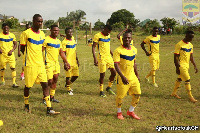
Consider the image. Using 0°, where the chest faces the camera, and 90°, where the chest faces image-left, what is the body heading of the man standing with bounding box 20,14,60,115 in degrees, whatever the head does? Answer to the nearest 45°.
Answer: approximately 315°

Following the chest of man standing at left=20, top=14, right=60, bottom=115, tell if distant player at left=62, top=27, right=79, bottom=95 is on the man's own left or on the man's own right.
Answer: on the man's own left

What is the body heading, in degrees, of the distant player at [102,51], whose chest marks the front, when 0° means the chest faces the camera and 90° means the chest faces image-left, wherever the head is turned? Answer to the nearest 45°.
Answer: approximately 315°

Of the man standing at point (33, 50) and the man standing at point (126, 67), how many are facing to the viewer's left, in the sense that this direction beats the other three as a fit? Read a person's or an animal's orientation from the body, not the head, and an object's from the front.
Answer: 0

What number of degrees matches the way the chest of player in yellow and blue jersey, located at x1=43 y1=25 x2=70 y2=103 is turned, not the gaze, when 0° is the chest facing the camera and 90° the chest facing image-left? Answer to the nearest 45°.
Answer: approximately 315°

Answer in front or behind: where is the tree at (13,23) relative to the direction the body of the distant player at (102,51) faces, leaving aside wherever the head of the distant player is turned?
behind

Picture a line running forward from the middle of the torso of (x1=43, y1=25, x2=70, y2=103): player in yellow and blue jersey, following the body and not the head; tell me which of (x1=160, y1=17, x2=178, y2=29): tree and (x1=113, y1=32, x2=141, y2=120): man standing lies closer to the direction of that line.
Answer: the man standing

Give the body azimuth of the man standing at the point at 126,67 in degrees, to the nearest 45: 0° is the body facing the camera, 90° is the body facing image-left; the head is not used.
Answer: approximately 315°

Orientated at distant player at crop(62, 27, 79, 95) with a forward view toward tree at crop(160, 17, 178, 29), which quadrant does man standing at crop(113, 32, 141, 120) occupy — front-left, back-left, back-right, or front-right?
back-right

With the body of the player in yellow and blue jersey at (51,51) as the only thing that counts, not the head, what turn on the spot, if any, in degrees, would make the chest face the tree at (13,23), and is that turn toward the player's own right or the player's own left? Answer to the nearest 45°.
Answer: approximately 135° to the player's own left
